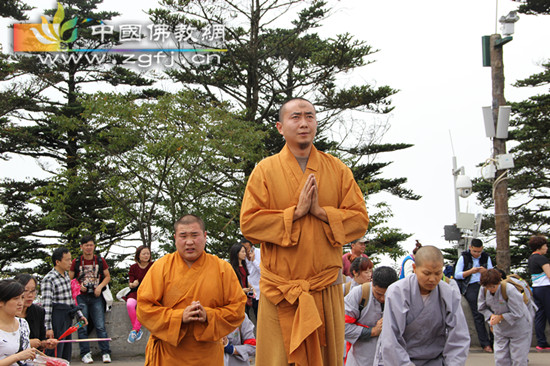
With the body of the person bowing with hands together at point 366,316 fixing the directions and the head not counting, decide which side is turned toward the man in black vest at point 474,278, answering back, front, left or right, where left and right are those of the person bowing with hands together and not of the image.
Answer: left

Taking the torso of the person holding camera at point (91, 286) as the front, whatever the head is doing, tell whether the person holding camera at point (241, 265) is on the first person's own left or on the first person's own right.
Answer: on the first person's own left

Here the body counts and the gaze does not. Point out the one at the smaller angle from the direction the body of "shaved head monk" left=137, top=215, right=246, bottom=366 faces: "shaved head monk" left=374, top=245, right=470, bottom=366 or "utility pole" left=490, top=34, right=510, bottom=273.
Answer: the shaved head monk

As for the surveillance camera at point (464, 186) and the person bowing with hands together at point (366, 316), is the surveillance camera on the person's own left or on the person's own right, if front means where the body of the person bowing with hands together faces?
on the person's own left

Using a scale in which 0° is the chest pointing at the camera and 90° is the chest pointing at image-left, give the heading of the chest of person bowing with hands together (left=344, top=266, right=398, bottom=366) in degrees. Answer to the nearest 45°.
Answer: approximately 315°

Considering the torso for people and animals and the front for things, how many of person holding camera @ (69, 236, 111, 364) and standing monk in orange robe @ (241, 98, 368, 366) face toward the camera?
2

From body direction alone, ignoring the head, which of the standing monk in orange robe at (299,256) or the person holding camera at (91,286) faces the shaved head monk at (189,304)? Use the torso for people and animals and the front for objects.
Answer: the person holding camera
